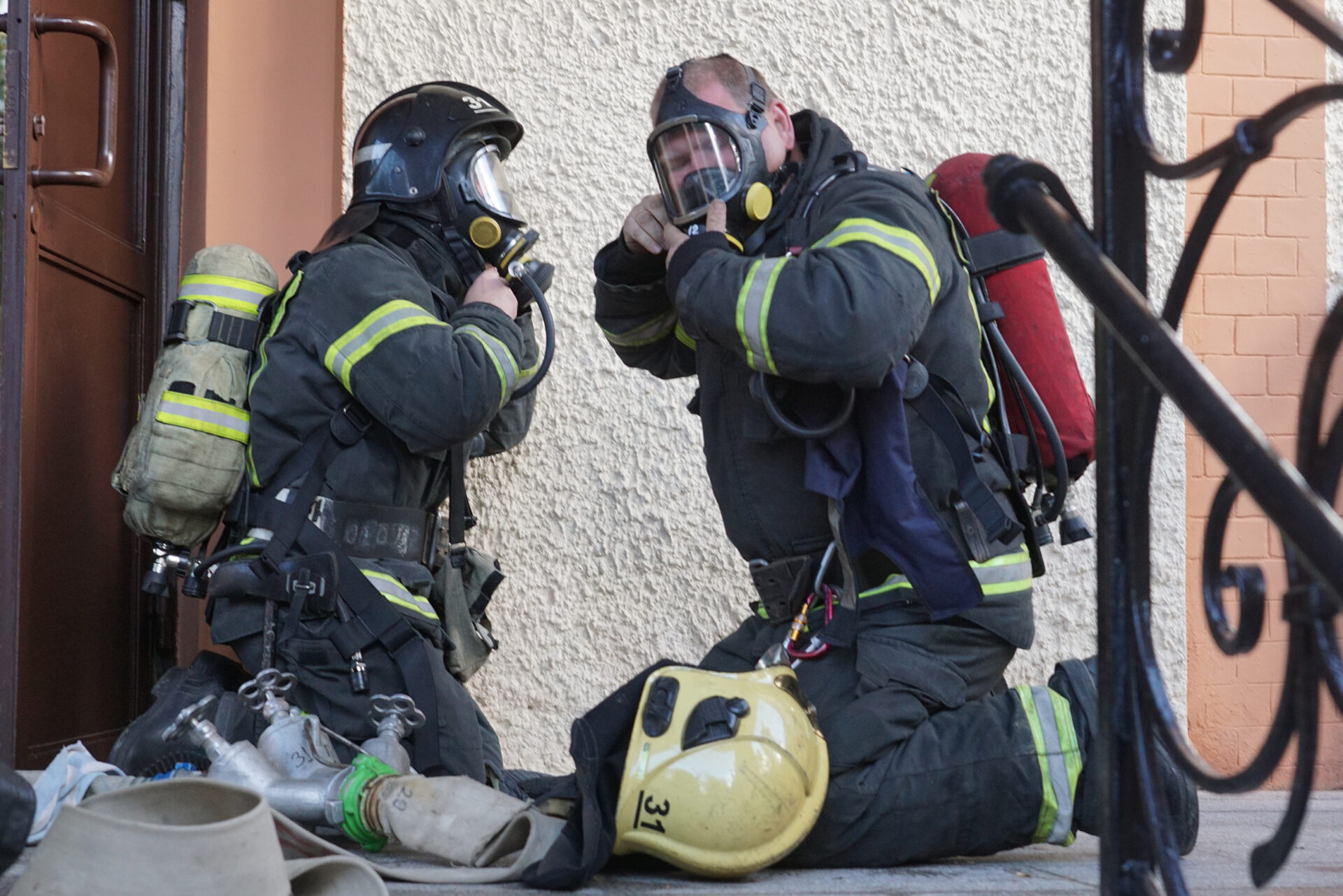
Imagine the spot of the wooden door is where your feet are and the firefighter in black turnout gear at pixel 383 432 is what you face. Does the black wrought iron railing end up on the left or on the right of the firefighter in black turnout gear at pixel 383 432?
right

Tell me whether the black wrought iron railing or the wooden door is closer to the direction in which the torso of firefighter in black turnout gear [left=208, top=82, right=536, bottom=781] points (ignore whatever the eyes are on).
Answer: the black wrought iron railing

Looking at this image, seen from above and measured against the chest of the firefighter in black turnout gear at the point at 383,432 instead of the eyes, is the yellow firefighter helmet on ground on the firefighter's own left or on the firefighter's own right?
on the firefighter's own right

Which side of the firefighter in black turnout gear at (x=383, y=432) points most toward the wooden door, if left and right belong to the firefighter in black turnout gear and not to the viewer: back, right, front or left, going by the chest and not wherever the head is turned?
back

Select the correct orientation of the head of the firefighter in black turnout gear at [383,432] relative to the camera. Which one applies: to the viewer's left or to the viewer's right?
to the viewer's right

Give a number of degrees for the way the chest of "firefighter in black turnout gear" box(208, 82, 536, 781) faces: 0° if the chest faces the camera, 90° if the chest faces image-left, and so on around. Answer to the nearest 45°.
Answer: approximately 270°

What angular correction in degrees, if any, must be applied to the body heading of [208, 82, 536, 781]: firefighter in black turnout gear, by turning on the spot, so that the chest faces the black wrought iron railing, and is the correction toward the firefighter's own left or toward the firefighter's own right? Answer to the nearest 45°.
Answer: approximately 90° to the firefighter's own right
